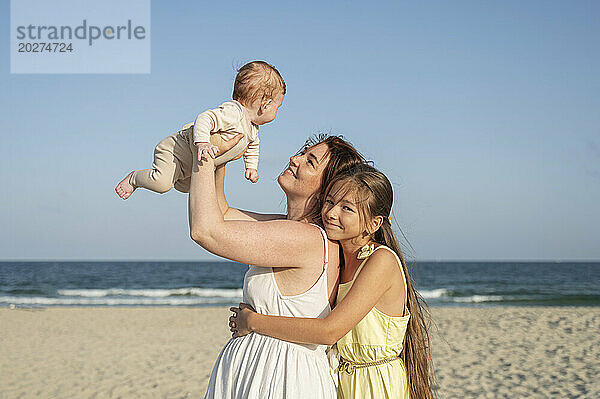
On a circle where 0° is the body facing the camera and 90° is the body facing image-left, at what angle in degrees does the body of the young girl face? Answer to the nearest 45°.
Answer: approximately 90°
